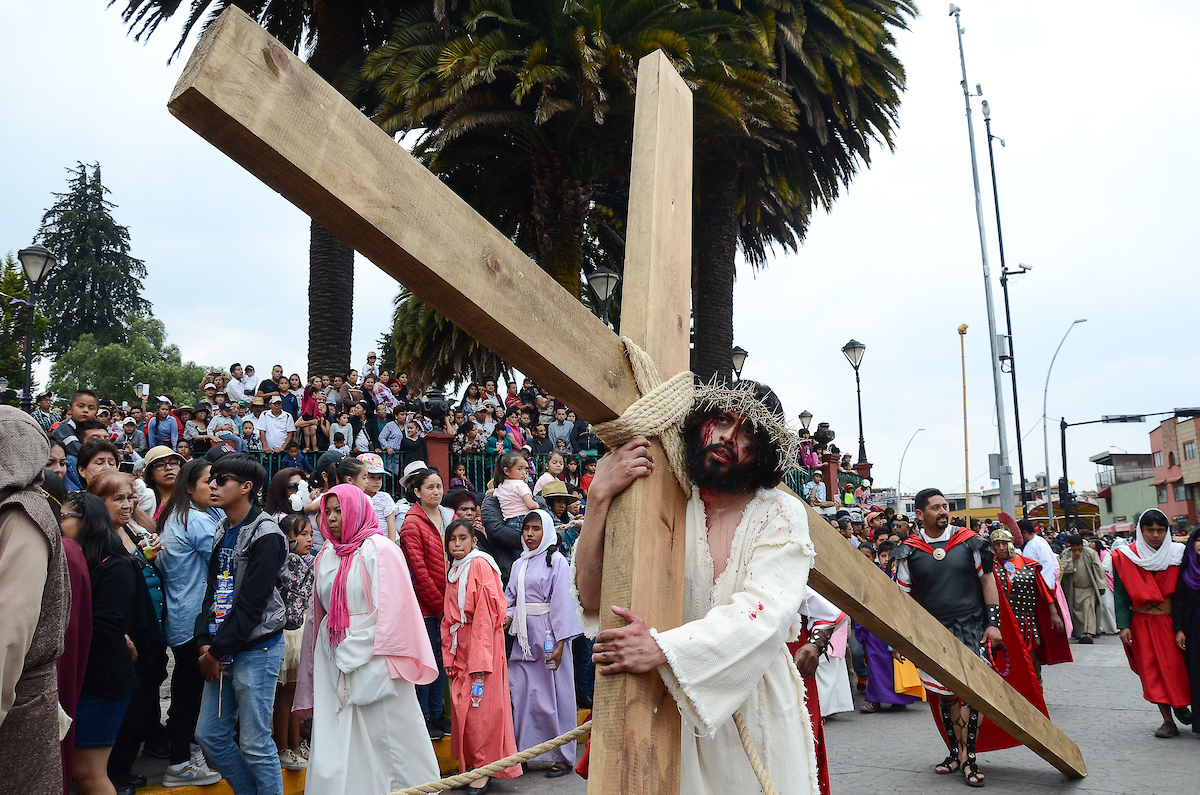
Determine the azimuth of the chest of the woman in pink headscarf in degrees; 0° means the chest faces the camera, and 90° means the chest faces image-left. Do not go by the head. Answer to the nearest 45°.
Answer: approximately 45°

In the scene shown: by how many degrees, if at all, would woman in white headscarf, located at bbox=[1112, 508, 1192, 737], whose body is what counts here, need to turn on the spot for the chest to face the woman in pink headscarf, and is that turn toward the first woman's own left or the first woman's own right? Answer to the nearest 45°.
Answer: approximately 45° to the first woman's own right

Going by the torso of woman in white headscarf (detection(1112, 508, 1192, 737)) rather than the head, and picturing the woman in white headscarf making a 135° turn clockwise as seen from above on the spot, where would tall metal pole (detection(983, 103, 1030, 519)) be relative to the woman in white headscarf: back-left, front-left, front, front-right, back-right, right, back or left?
front-right

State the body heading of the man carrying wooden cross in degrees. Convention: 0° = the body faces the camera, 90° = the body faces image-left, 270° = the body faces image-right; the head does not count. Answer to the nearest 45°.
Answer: approximately 45°

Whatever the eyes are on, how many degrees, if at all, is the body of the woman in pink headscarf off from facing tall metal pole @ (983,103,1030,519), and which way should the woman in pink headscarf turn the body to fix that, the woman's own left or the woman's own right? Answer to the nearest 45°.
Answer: approximately 180°
